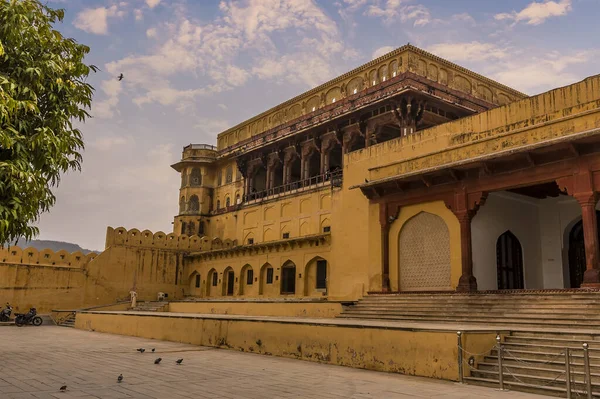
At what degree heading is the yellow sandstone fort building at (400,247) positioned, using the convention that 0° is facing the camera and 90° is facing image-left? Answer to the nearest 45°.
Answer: approximately 45°

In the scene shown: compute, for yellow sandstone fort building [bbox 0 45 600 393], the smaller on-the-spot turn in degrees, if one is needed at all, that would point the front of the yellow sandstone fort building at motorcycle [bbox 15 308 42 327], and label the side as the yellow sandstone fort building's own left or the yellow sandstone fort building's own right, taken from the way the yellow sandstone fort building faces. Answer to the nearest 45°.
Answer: approximately 90° to the yellow sandstone fort building's own right

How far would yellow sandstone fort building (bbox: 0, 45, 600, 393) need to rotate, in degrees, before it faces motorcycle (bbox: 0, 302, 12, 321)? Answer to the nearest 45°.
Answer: approximately 90° to its right

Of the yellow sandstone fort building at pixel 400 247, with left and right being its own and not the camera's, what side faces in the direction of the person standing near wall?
right

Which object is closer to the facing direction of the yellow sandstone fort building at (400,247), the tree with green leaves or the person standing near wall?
the tree with green leaves

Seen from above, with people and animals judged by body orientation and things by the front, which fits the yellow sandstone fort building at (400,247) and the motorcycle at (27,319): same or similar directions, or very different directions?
very different directions

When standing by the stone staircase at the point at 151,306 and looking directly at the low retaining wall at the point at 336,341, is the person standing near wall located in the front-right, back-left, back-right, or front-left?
back-right
